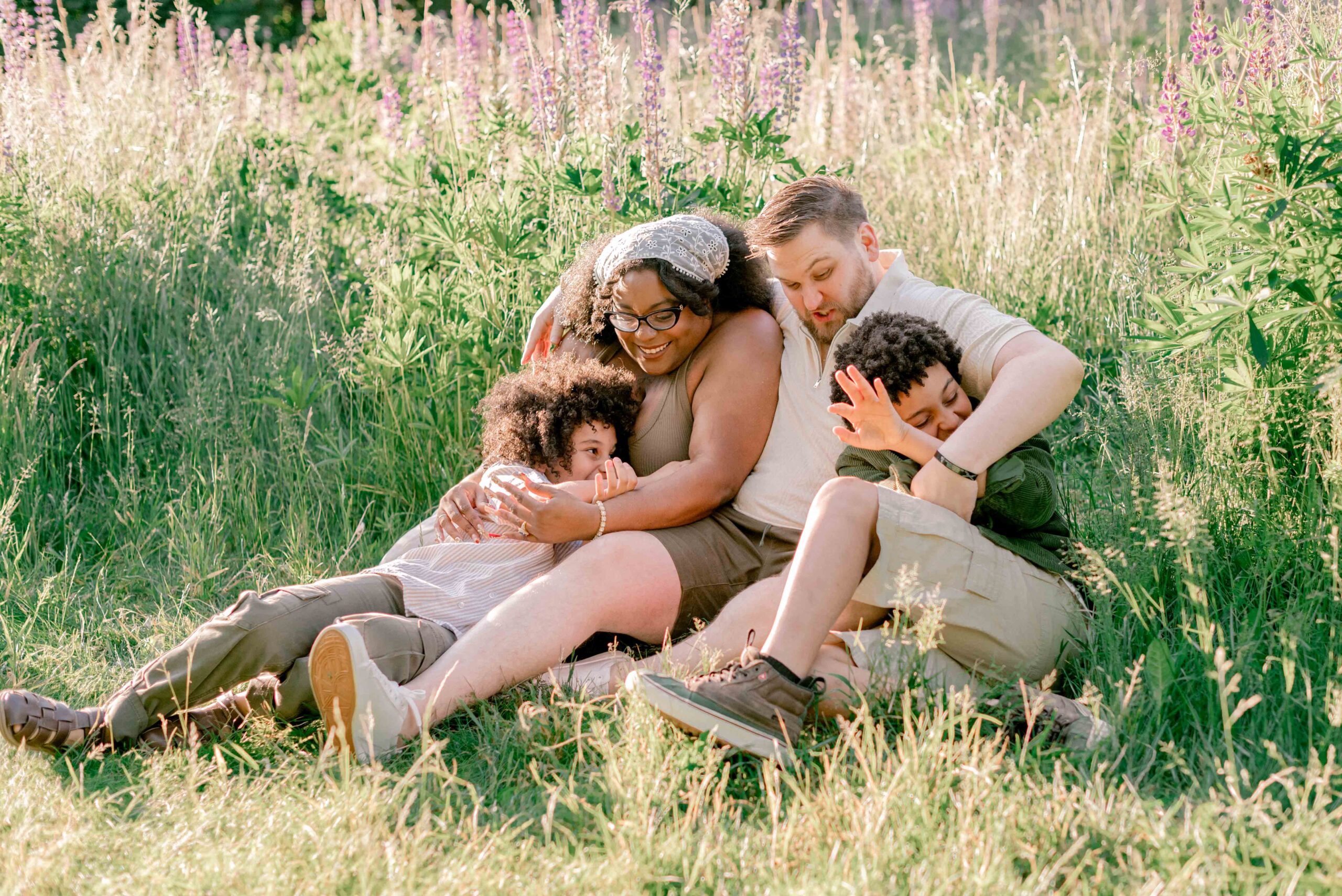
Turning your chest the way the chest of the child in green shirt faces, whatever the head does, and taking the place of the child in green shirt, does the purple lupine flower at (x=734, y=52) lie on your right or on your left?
on your right

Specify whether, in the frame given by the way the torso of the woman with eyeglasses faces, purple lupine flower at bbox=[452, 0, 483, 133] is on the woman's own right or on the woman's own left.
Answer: on the woman's own right

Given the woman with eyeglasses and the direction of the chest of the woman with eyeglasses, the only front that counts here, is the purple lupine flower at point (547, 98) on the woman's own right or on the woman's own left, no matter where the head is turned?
on the woman's own right

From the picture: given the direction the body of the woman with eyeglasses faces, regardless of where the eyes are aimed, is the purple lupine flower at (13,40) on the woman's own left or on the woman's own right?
on the woman's own right

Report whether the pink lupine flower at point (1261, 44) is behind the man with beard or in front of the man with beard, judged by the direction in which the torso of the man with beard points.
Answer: behind

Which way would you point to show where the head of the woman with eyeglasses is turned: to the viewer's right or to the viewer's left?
to the viewer's left

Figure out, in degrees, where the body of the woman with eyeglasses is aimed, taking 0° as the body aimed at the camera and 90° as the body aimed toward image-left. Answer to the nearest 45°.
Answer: approximately 45°

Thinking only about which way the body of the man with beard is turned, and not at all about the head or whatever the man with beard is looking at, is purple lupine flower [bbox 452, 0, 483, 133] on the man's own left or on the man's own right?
on the man's own right
